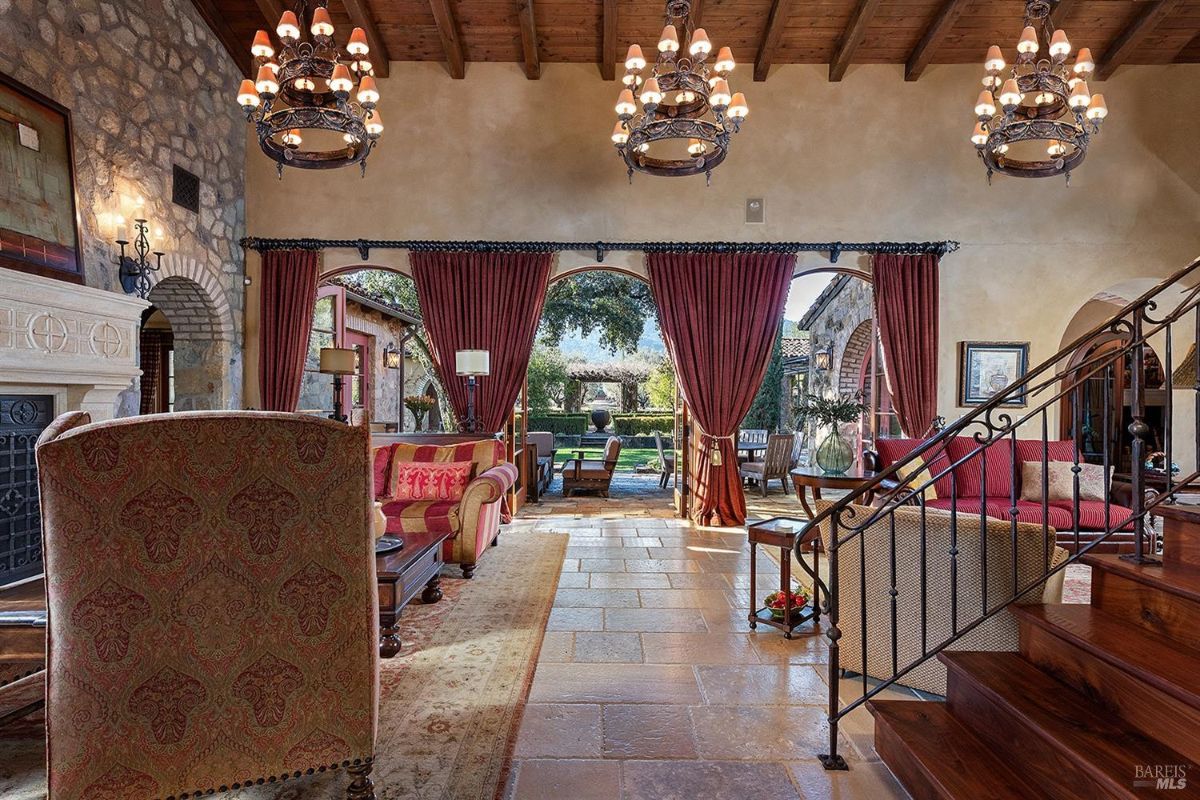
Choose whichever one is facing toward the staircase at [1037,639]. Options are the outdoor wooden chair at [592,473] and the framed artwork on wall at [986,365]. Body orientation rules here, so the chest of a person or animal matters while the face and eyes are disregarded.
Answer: the framed artwork on wall

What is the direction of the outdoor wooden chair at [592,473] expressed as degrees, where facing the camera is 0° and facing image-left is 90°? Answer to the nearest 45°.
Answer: approximately 90°

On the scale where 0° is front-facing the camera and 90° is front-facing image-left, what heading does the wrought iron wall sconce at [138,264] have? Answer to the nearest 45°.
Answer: approximately 315°

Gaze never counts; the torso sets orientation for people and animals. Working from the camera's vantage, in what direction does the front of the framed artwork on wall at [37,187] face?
facing the viewer and to the right of the viewer

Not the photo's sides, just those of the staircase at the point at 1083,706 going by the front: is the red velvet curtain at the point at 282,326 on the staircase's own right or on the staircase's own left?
on the staircase's own right

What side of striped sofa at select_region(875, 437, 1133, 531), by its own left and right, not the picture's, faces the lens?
front

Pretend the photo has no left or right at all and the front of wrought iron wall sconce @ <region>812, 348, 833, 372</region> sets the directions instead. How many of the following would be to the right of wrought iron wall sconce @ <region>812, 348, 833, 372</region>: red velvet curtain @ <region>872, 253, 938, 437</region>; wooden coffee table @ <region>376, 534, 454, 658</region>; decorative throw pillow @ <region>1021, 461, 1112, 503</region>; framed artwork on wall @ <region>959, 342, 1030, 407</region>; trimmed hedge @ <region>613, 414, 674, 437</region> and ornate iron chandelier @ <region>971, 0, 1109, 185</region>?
1

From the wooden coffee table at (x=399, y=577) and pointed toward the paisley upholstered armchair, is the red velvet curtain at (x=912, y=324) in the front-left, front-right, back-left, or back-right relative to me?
back-left

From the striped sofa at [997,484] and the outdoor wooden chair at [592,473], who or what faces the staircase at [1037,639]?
the striped sofa

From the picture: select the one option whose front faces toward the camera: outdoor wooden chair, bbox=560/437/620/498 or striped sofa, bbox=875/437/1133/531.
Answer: the striped sofa

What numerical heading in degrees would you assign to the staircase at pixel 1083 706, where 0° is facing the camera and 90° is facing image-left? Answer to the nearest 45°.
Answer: approximately 45°

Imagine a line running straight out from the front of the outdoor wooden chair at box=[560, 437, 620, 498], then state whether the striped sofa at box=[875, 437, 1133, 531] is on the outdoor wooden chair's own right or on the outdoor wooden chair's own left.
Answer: on the outdoor wooden chair's own left

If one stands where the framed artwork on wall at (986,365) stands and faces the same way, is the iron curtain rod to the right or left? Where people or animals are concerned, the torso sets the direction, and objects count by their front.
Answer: on its right

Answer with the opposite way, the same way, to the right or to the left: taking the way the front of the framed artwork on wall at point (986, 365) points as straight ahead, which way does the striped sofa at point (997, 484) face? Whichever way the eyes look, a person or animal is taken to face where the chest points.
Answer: the same way

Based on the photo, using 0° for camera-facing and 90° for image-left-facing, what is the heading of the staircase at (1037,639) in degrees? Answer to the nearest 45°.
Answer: approximately 45°

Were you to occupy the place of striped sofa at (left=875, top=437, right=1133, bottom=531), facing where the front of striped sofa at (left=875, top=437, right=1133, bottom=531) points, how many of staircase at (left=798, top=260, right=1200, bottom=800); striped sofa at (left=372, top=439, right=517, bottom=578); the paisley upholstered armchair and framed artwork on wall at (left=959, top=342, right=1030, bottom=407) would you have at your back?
1

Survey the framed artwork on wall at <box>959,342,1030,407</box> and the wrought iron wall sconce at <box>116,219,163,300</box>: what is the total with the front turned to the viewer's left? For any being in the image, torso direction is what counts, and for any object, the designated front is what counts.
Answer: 0
